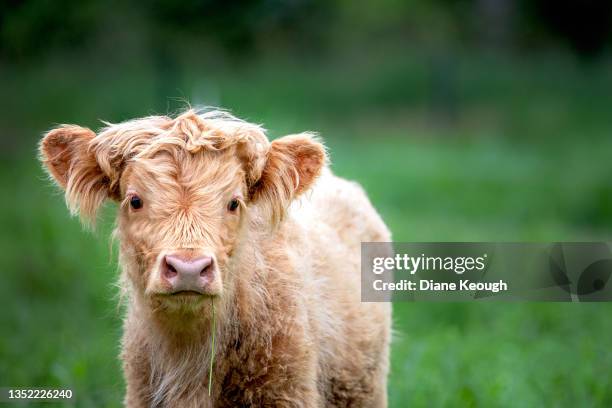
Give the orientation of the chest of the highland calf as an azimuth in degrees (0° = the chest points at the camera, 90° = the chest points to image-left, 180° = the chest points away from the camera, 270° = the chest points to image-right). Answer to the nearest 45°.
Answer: approximately 45°
